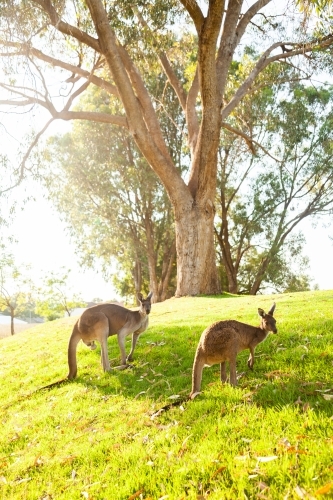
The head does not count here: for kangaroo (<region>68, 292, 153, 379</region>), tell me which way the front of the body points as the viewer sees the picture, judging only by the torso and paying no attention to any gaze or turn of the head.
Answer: to the viewer's right

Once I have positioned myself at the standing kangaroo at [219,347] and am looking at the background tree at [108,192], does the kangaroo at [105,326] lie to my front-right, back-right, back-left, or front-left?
front-left

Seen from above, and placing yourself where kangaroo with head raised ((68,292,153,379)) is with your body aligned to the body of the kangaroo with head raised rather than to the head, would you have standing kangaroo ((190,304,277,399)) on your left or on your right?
on your right

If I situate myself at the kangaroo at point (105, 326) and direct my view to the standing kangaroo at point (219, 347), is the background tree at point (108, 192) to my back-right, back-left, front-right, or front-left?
back-left

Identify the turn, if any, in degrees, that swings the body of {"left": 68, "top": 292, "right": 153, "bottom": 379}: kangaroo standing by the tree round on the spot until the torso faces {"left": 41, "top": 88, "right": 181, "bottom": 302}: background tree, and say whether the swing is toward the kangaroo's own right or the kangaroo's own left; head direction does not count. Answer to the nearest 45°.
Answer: approximately 90° to the kangaroo's own left
